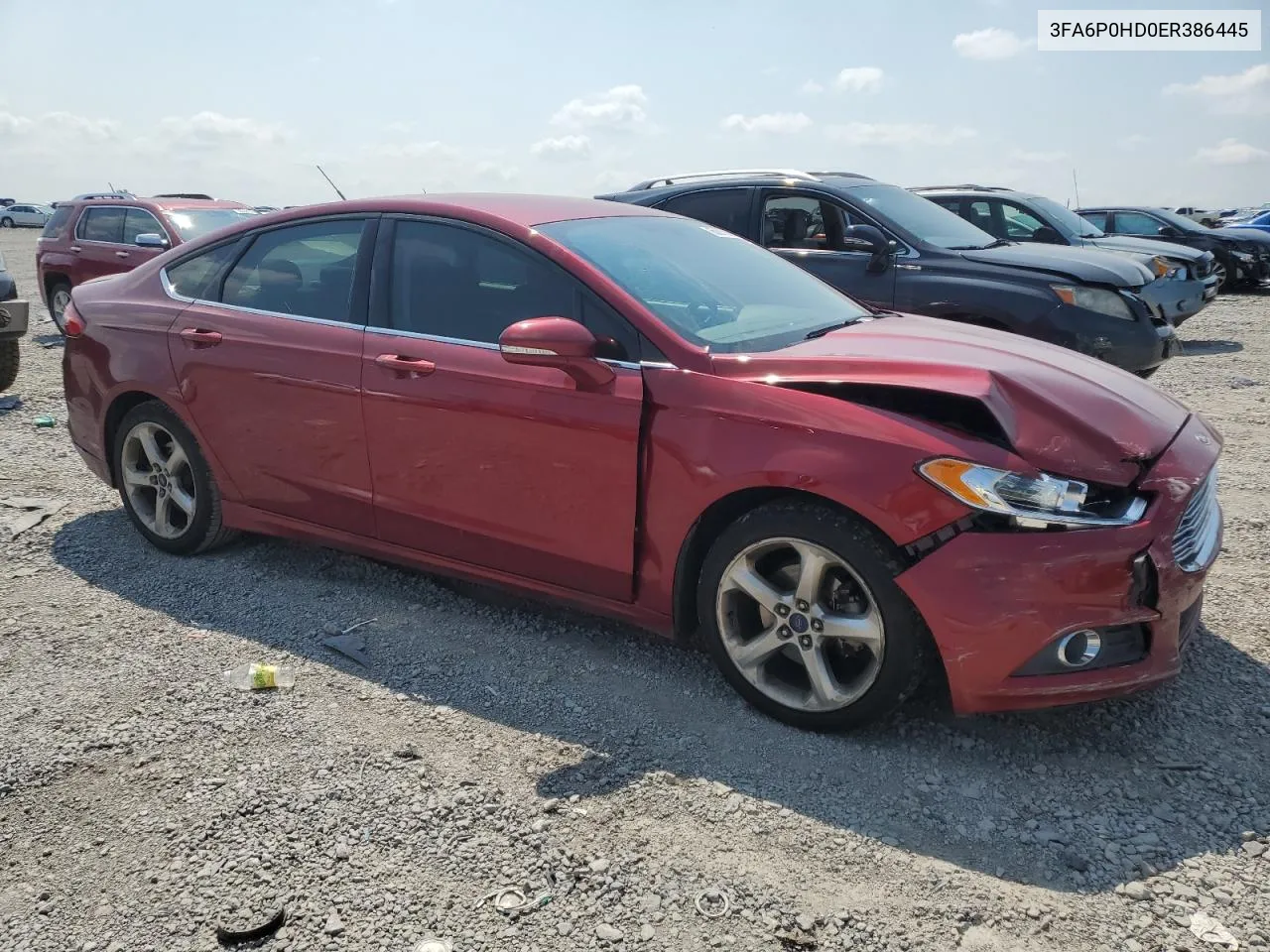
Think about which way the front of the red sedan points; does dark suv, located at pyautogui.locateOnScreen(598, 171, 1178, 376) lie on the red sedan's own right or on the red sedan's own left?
on the red sedan's own left

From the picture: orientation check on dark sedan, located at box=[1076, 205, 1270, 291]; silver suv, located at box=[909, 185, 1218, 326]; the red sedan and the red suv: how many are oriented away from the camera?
0

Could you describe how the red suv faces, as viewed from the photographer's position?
facing the viewer and to the right of the viewer

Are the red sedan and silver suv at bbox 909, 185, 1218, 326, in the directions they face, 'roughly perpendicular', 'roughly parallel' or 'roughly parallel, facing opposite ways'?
roughly parallel

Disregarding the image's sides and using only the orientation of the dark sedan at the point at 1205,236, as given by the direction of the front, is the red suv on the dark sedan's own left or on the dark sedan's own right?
on the dark sedan's own right

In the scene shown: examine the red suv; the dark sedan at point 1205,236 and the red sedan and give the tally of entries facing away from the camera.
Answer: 0

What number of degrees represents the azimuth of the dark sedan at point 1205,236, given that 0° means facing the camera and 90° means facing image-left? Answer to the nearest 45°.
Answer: approximately 315°

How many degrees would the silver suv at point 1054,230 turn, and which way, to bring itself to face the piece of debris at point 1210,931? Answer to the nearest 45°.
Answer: approximately 45° to its right

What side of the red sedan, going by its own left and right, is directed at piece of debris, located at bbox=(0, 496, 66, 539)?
back

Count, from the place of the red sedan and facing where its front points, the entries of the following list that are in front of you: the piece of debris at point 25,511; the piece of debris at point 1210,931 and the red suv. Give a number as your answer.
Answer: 1

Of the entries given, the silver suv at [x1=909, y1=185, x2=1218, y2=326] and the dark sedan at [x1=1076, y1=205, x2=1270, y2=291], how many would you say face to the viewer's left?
0

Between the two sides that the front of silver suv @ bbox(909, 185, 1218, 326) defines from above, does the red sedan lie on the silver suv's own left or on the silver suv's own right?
on the silver suv's own right

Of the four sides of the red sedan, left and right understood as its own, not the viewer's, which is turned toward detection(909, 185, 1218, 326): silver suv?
left
